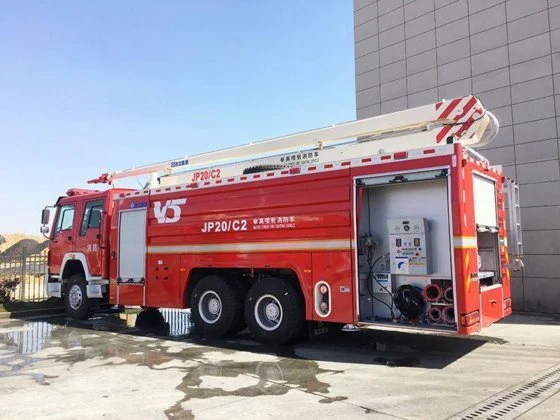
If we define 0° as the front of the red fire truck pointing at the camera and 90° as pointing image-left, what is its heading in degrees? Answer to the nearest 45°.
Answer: approximately 135°
